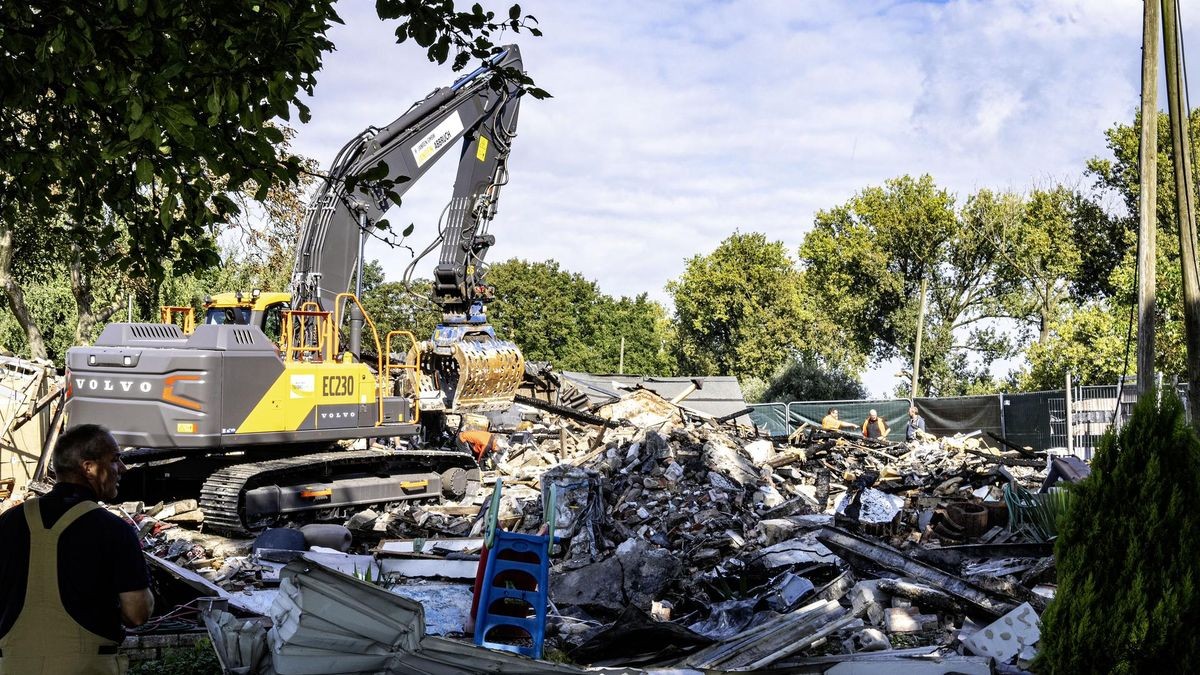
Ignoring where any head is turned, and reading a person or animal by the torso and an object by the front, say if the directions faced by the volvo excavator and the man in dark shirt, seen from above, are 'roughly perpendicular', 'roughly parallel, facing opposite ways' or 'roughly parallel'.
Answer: roughly parallel

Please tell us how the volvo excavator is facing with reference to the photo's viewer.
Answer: facing away from the viewer and to the right of the viewer

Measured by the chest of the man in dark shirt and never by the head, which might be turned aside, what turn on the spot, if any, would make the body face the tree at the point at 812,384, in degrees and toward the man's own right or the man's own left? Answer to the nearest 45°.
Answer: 0° — they already face it

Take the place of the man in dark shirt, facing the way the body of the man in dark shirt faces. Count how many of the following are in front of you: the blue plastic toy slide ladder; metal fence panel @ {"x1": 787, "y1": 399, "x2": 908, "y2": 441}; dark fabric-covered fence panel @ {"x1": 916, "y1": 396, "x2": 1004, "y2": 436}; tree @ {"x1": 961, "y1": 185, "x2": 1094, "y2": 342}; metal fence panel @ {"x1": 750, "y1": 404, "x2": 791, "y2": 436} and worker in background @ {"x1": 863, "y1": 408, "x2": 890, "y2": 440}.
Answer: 6

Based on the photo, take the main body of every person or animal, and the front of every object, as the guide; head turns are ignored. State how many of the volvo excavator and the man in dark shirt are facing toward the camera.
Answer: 0

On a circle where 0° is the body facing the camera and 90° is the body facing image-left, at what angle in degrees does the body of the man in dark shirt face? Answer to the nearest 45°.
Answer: approximately 225°

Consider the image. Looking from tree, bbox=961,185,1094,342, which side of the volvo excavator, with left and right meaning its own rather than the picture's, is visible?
front

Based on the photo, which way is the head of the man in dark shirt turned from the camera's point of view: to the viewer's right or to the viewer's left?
to the viewer's right

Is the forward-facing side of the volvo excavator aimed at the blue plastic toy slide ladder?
no

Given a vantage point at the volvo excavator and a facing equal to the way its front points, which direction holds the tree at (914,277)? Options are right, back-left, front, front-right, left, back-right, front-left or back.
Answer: front

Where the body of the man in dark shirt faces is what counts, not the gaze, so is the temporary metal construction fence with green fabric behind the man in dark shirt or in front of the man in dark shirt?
in front

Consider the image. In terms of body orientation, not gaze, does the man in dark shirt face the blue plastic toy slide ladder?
yes

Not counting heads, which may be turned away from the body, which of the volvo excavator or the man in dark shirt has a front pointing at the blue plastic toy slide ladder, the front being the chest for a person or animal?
the man in dark shirt
